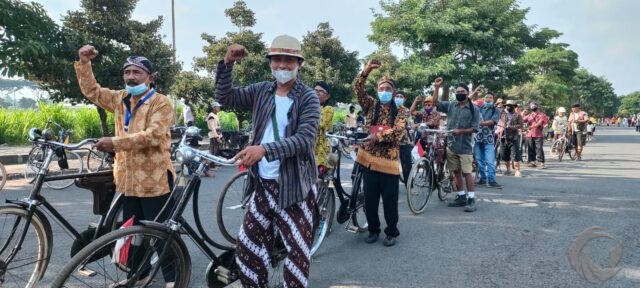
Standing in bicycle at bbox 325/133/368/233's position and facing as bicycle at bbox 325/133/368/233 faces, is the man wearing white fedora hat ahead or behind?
ahead

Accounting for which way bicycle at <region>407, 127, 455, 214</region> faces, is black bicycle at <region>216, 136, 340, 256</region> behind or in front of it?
in front

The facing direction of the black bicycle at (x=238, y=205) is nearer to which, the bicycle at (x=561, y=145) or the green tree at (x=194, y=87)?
the green tree

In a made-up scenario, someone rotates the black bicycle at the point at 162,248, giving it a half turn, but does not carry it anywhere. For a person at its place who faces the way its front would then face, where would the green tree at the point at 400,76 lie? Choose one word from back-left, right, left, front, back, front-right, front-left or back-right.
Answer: front

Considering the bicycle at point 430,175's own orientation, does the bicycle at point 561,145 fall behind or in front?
behind

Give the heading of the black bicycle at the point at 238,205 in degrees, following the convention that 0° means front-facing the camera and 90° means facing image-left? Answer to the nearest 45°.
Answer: approximately 90°

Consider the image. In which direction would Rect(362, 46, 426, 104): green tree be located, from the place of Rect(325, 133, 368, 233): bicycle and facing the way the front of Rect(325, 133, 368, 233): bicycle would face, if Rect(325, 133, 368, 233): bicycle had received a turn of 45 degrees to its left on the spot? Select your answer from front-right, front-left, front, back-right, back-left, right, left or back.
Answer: back

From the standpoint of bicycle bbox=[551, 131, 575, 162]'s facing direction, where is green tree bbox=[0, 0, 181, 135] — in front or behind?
in front

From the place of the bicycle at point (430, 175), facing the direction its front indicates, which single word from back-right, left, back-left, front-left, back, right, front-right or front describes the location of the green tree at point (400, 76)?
back-right
